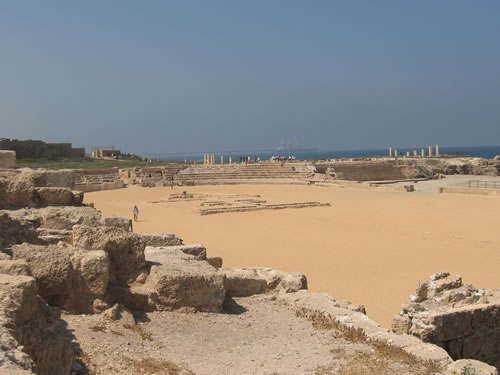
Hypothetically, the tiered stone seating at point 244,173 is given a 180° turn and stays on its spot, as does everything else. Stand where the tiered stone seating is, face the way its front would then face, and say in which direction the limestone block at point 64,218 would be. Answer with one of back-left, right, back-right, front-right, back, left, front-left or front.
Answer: back

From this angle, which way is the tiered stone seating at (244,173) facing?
toward the camera

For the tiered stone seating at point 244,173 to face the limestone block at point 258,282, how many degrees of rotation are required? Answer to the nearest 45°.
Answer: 0° — it already faces it

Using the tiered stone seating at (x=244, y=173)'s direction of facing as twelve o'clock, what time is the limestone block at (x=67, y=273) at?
The limestone block is roughly at 12 o'clock from the tiered stone seating.

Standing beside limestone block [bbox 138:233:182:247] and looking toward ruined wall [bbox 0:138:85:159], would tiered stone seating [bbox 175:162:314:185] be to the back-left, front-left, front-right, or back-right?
front-right

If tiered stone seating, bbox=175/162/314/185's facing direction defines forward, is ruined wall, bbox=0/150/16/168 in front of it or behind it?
in front

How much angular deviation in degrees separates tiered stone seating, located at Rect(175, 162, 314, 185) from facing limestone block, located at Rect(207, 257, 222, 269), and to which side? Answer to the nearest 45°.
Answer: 0° — it already faces it

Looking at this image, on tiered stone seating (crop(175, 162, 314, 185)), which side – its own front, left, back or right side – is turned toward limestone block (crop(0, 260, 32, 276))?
front

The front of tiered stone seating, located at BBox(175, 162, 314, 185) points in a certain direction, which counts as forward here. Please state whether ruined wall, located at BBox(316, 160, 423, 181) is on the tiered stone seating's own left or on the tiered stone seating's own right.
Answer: on the tiered stone seating's own left

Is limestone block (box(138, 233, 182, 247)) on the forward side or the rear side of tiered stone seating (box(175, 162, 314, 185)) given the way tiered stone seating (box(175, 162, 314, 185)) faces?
on the forward side

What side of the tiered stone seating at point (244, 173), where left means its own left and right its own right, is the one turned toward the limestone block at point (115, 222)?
front

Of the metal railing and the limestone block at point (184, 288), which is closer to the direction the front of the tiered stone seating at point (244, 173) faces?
the limestone block

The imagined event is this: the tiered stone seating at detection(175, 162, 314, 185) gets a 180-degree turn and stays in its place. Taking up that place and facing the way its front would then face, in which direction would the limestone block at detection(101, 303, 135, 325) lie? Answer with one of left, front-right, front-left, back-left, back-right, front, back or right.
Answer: back
